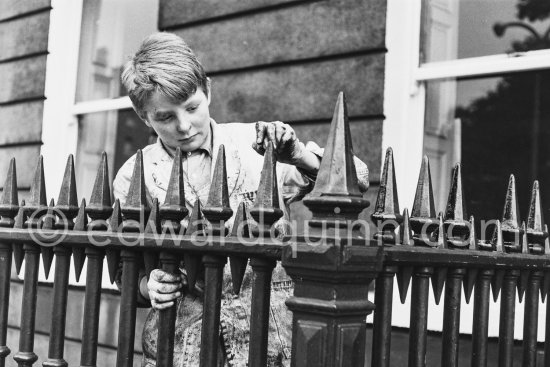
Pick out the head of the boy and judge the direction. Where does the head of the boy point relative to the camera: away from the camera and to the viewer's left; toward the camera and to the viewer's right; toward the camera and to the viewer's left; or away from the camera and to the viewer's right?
toward the camera and to the viewer's right

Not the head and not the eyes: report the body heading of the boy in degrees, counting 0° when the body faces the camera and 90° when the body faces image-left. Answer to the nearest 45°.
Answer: approximately 0°

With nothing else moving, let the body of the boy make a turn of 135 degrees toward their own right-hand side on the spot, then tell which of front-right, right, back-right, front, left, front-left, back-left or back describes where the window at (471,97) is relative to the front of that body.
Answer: right

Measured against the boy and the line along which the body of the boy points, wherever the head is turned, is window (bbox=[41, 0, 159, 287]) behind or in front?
behind

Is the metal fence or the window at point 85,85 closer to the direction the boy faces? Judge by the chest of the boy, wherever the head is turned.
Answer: the metal fence
